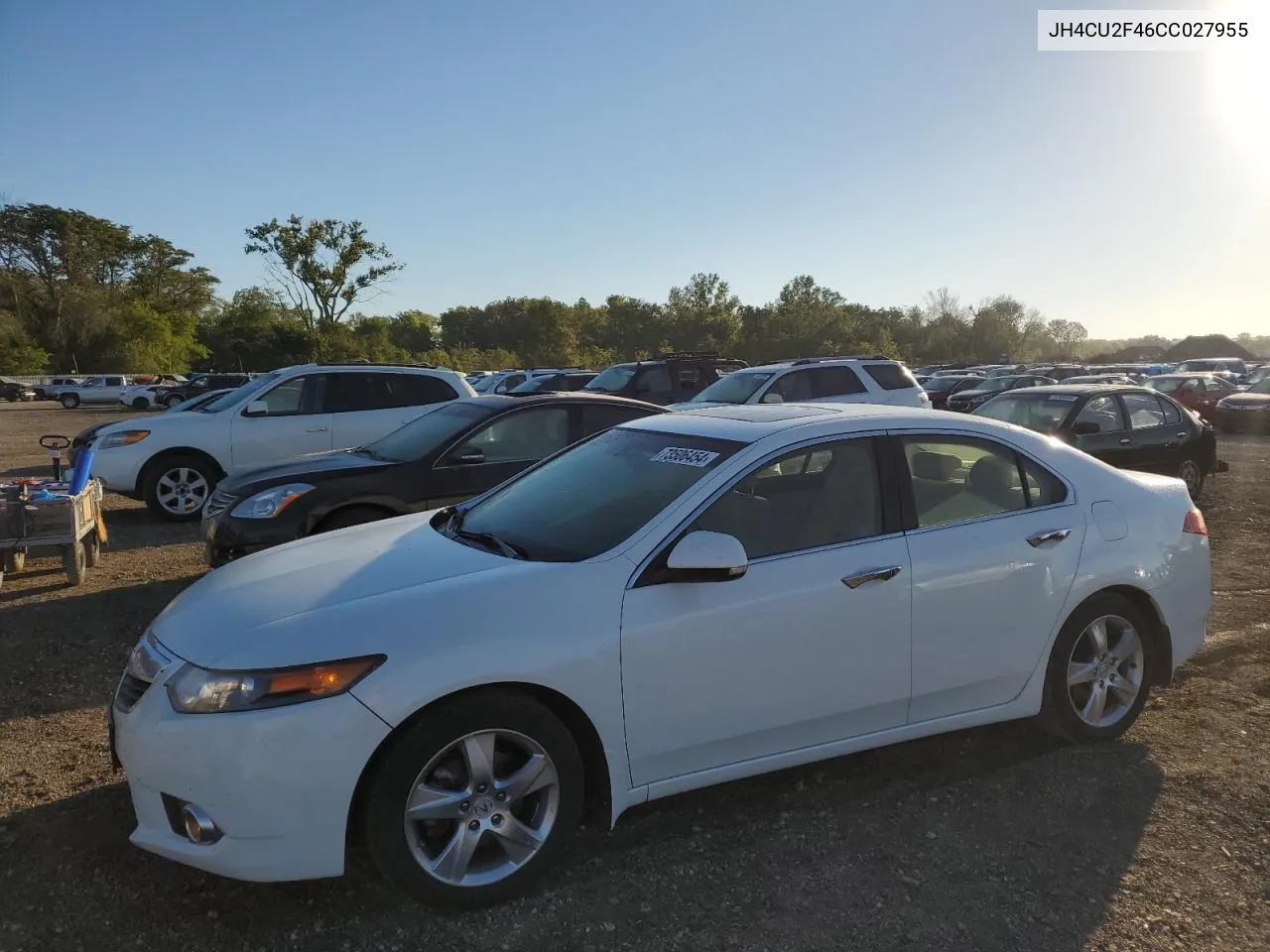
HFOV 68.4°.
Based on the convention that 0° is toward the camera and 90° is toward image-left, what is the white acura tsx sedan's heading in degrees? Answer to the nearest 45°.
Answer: approximately 45°

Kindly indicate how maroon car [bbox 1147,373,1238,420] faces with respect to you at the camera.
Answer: facing the viewer and to the left of the viewer

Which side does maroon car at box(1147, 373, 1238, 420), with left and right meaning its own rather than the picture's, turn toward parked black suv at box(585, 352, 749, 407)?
front

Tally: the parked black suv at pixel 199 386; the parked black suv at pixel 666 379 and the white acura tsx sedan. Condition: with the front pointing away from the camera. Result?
0

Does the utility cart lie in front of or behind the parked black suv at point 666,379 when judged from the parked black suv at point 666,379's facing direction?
in front

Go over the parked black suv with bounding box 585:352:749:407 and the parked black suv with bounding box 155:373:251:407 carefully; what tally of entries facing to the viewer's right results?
0

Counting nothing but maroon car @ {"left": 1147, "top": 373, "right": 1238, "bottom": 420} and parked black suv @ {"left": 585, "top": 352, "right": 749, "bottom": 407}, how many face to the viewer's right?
0

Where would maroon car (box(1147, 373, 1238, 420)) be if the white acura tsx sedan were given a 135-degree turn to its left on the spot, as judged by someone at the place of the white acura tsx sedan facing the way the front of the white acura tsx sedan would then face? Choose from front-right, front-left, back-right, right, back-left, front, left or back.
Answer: front-left

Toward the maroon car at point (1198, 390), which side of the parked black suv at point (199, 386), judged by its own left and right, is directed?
left

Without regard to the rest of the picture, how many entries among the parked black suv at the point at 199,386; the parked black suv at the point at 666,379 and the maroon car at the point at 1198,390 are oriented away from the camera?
0

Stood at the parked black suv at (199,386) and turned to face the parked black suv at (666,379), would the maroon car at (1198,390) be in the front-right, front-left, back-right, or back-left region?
front-left

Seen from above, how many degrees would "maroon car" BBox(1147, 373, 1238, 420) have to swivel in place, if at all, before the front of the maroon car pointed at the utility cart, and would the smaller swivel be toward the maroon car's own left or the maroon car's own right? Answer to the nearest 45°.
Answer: approximately 45° to the maroon car's own left
